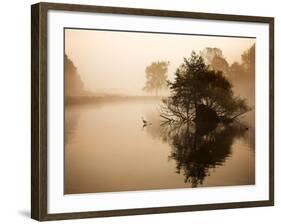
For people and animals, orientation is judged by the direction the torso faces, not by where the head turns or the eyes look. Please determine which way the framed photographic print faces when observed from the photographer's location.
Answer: facing the viewer and to the right of the viewer
